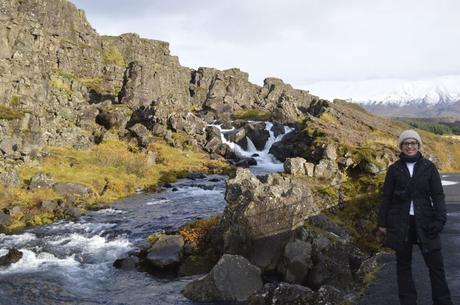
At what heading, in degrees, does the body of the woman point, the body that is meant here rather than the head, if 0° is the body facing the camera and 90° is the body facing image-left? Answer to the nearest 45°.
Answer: approximately 0°

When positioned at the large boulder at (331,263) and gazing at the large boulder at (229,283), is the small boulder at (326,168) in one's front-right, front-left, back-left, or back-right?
back-right

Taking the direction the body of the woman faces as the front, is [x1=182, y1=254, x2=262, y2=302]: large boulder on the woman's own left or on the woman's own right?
on the woman's own right

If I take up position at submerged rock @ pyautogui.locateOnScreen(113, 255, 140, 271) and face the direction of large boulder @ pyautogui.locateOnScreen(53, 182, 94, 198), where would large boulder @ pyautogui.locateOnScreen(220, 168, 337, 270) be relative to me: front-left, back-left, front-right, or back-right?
back-right

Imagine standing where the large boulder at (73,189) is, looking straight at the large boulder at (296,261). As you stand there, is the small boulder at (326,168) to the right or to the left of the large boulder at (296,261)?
left

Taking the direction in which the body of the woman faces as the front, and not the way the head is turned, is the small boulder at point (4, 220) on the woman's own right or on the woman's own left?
on the woman's own right

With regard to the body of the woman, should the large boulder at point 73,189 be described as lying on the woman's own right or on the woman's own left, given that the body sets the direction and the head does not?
on the woman's own right

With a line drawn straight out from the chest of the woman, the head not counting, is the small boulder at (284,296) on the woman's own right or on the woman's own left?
on the woman's own right
